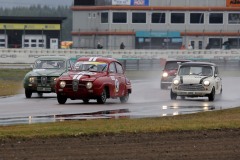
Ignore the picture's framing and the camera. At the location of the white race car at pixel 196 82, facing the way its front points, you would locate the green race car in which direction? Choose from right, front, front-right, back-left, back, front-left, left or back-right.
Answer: right

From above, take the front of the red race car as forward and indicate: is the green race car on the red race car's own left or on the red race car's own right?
on the red race car's own right

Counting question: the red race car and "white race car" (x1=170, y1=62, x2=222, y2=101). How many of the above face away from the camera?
0

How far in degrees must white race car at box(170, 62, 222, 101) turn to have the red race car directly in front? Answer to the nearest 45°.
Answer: approximately 45° to its right
